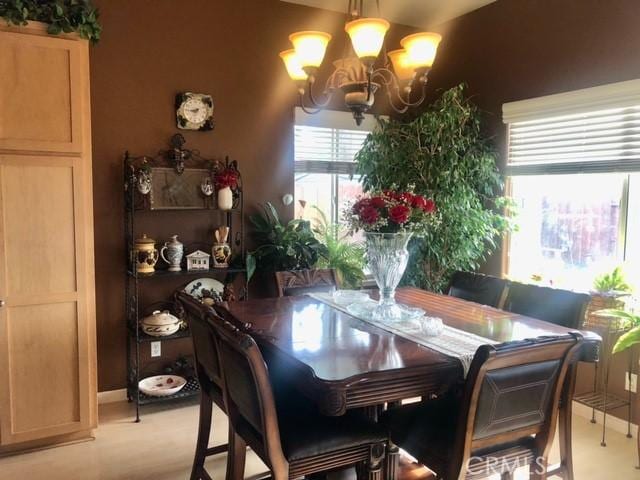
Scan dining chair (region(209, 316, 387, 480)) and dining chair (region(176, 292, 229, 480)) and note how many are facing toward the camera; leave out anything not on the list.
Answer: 0

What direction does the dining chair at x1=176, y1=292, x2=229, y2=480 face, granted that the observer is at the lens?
facing away from the viewer and to the right of the viewer

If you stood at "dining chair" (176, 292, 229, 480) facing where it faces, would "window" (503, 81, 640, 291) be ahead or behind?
ahead

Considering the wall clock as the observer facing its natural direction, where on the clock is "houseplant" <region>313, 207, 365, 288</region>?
The houseplant is roughly at 9 o'clock from the wall clock.

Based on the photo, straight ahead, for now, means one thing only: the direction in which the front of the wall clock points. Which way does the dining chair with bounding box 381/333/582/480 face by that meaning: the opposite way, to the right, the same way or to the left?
the opposite way

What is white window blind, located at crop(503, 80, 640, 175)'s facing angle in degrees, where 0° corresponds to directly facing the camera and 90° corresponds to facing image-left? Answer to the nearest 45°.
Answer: approximately 45°

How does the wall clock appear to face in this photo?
toward the camera

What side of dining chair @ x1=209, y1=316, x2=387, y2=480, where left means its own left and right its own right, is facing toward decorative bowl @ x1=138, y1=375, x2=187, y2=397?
left

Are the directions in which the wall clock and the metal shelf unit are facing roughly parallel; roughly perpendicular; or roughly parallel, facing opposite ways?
roughly parallel

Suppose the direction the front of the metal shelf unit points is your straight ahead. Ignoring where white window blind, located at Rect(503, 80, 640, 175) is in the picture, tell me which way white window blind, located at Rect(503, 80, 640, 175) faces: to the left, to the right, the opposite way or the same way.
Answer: to the right

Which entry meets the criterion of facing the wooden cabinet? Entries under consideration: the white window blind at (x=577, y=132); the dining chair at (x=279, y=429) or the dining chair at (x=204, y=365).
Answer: the white window blind

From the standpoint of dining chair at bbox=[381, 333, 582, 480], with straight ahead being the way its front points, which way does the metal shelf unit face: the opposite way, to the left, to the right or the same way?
the opposite way

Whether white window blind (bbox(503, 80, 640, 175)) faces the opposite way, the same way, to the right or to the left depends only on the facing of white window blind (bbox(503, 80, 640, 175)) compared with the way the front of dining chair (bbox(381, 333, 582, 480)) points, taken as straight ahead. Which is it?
to the left

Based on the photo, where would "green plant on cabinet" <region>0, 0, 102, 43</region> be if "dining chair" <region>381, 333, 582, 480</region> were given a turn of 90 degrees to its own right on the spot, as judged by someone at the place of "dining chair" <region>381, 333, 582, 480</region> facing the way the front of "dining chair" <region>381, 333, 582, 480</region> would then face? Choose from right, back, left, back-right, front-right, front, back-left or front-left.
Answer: back-left

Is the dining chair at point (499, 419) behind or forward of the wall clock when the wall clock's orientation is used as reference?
forward

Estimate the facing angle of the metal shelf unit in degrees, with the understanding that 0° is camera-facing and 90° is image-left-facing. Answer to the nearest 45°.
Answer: approximately 0°

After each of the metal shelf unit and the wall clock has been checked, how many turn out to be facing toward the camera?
2

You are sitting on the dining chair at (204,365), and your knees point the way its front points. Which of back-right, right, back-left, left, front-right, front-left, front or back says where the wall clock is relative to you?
front-left

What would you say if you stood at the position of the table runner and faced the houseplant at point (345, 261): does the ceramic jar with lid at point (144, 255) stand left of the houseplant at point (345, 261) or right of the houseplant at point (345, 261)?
left

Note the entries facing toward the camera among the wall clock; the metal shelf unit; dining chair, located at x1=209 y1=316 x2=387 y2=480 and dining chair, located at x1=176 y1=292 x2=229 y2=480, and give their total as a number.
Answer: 2
